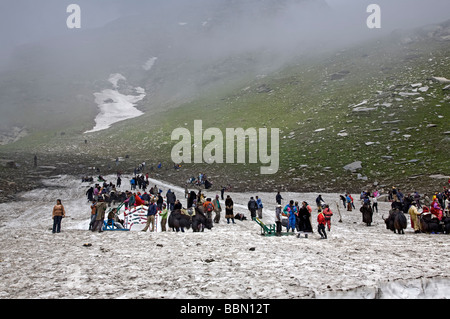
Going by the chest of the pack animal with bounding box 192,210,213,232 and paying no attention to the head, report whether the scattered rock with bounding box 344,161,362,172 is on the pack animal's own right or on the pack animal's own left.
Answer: on the pack animal's own left

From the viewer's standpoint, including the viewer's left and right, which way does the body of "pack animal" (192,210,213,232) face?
facing to the right of the viewer

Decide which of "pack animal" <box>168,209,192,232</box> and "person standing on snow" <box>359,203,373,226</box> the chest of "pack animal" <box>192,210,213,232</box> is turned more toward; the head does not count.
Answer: the person standing on snow

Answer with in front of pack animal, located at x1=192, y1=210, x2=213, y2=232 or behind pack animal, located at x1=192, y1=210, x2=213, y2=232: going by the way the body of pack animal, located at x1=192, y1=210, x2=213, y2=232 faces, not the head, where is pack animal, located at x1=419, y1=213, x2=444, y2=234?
in front

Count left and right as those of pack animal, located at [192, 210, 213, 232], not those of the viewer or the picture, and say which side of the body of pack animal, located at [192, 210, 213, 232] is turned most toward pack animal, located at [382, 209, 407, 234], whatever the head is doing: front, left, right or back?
front

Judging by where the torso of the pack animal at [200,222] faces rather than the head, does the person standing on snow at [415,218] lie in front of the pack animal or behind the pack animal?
in front

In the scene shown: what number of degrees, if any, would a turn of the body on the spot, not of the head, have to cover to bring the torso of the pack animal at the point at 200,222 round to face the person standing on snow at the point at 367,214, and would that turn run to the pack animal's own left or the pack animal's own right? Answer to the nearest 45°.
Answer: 0° — it already faces them
